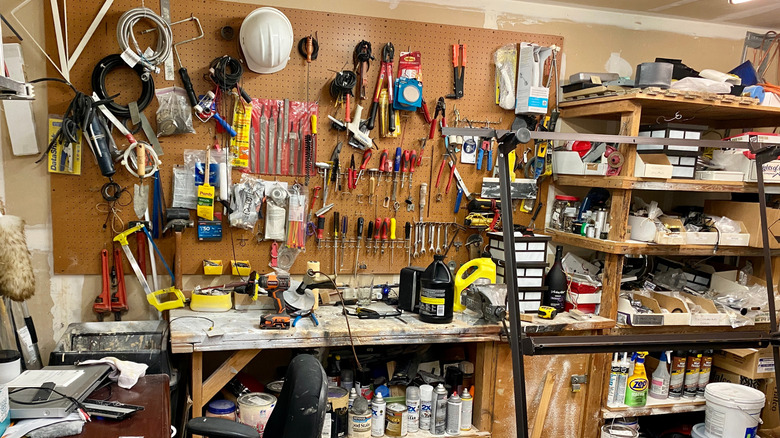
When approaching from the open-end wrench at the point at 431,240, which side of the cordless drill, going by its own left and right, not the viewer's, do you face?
back

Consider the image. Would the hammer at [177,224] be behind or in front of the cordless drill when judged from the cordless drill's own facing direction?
in front

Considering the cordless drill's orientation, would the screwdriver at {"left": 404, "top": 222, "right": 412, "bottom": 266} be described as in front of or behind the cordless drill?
behind

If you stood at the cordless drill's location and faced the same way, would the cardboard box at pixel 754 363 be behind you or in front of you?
behind

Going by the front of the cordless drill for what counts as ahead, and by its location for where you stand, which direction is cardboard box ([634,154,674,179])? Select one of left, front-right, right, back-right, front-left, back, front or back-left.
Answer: back

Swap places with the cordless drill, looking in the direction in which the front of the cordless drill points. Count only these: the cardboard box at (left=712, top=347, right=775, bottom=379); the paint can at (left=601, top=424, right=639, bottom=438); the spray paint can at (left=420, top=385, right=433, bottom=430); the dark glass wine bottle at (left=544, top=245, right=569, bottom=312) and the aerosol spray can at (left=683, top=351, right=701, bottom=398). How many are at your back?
5

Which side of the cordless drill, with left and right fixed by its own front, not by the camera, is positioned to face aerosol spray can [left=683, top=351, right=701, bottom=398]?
back

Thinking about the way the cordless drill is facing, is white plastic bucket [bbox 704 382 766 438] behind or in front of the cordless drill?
behind

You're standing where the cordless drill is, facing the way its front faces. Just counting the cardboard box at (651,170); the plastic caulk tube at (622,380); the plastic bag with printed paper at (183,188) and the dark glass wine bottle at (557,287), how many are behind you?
3

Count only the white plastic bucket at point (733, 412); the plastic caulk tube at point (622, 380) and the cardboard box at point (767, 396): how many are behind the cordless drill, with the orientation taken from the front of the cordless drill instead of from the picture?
3

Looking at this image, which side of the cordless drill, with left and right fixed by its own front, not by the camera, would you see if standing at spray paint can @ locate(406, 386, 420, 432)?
back

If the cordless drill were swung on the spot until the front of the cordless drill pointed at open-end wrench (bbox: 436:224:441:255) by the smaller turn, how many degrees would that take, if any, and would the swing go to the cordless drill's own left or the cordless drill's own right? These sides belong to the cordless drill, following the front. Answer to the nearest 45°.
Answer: approximately 180°

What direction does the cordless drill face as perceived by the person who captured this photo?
facing to the left of the viewer
